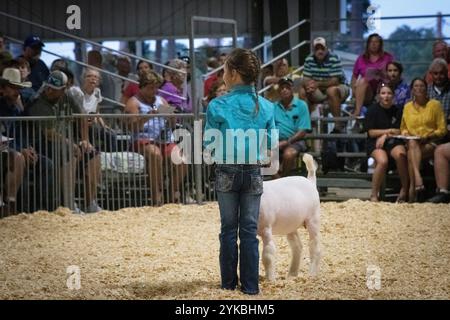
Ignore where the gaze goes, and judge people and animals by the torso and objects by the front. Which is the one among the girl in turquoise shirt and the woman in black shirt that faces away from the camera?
the girl in turquoise shirt

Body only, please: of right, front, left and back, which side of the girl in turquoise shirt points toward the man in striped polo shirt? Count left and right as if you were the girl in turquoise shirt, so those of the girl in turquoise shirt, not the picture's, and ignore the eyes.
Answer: front

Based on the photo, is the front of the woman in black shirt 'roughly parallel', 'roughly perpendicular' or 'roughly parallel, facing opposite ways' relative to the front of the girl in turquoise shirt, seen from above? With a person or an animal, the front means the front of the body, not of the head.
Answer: roughly parallel, facing opposite ways

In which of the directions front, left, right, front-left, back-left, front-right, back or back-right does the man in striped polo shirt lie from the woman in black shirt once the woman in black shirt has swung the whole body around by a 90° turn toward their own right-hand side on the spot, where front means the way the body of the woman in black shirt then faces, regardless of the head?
front-right

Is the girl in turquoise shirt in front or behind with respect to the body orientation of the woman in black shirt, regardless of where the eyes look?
in front

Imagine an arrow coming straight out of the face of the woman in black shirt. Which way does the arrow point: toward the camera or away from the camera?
toward the camera

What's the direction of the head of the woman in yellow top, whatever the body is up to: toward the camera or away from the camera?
toward the camera

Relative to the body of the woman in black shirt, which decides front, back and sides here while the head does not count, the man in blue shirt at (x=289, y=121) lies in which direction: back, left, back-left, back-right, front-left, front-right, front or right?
right

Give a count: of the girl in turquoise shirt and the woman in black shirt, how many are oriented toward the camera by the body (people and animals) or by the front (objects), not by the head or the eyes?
1

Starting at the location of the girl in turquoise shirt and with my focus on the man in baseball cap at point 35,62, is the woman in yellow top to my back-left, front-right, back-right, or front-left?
front-right

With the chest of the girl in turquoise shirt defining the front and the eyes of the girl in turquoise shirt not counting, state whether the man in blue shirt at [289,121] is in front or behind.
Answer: in front

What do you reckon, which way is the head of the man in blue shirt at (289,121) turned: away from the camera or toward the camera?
toward the camera

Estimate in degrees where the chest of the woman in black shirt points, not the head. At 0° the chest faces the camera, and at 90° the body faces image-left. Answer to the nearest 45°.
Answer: approximately 0°

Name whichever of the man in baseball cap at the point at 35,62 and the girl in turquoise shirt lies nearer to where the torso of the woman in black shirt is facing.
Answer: the girl in turquoise shirt

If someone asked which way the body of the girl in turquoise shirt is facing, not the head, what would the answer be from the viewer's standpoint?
away from the camera
